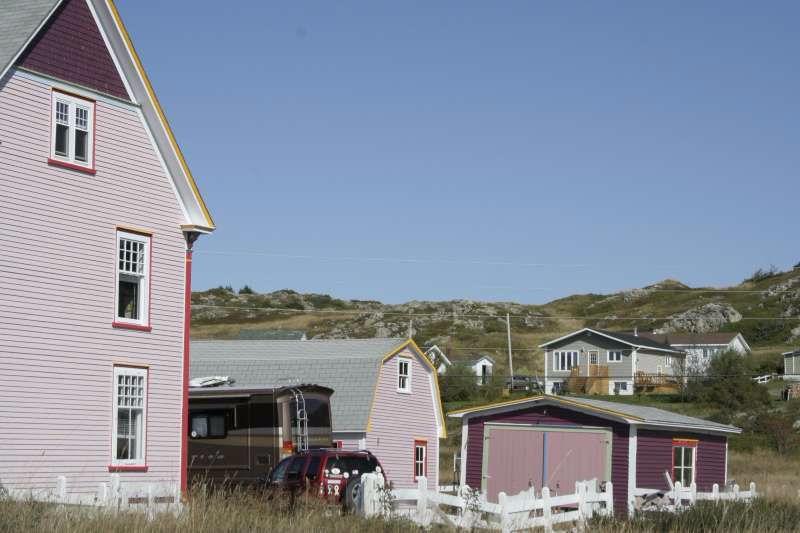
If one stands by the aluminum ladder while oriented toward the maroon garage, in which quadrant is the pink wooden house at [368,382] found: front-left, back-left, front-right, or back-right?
front-left

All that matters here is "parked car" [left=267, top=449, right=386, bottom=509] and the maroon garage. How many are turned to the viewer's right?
0

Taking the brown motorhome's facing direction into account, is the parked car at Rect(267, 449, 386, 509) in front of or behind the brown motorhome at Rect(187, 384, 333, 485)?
behind

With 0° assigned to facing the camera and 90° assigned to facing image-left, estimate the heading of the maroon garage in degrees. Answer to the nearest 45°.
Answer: approximately 45°

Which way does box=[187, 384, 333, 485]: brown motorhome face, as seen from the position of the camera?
facing away from the viewer and to the left of the viewer

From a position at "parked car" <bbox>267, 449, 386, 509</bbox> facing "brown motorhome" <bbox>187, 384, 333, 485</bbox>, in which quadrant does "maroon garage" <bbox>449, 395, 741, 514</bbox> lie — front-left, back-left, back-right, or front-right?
front-right

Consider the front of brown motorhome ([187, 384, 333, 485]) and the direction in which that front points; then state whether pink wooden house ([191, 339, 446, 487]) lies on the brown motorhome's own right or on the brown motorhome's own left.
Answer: on the brown motorhome's own right

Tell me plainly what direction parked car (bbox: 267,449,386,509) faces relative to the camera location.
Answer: facing away from the viewer and to the left of the viewer

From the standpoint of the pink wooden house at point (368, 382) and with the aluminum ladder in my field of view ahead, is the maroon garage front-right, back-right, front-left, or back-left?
front-left

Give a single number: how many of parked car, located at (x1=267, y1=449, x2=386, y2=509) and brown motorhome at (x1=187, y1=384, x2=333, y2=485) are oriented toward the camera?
0
